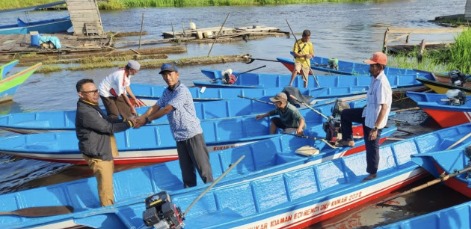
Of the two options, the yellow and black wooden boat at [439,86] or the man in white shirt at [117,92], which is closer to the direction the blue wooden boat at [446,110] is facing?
the man in white shirt

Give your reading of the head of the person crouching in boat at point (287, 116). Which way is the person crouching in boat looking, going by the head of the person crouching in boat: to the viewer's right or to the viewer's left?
to the viewer's left

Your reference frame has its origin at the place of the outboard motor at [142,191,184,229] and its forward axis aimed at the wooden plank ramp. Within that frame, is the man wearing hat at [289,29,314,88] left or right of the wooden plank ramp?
right

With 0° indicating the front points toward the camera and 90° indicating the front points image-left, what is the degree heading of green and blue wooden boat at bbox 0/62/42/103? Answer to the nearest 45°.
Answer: approximately 270°

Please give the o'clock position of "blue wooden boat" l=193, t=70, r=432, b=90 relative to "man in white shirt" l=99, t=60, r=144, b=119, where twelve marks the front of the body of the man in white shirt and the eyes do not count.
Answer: The blue wooden boat is roughly at 11 o'clock from the man in white shirt.

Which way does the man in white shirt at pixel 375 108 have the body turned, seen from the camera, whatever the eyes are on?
to the viewer's left

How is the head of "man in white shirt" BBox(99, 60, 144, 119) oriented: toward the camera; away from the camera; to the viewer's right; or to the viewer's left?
to the viewer's right
